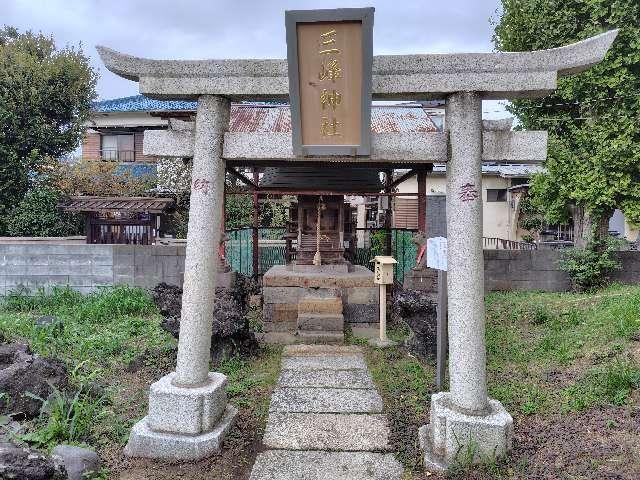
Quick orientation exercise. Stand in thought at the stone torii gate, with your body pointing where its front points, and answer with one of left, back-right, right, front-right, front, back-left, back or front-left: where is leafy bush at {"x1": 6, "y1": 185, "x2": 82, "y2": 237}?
back-right

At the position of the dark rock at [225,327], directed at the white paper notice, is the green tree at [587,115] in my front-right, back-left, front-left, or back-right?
front-left

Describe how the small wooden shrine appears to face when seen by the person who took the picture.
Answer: facing the viewer

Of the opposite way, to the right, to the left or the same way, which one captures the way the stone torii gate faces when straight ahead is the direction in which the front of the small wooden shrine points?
the same way

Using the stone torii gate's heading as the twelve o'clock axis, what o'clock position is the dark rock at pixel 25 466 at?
The dark rock is roughly at 2 o'clock from the stone torii gate.

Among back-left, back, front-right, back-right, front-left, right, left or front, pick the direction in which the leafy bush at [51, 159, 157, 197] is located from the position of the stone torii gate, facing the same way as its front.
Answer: back-right

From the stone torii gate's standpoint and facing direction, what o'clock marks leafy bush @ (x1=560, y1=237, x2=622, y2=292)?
The leafy bush is roughly at 7 o'clock from the stone torii gate.

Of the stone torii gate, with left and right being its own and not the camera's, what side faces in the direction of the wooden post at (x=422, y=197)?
back

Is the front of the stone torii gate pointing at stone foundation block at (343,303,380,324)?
no

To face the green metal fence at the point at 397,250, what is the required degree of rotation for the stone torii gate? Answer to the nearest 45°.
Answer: approximately 180°

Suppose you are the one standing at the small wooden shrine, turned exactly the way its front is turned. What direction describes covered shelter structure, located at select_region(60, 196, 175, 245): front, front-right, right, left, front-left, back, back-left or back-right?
back-right

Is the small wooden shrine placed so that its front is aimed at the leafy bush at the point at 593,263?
no

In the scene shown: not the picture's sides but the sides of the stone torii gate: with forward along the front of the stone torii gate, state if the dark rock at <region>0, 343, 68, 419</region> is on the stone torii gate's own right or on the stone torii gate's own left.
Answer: on the stone torii gate's own right

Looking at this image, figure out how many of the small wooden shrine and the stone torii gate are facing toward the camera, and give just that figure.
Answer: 2

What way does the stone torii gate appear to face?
toward the camera

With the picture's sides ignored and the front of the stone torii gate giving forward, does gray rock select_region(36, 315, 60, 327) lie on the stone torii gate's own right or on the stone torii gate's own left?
on the stone torii gate's own right

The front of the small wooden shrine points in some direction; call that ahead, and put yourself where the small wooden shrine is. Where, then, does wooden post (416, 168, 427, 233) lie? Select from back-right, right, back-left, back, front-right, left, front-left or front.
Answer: left
